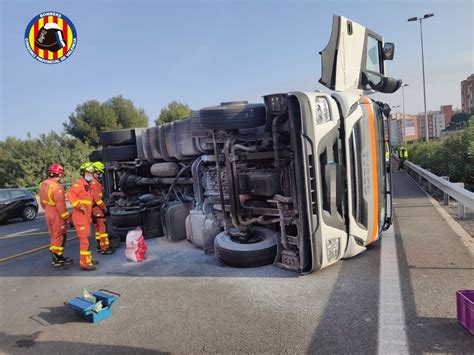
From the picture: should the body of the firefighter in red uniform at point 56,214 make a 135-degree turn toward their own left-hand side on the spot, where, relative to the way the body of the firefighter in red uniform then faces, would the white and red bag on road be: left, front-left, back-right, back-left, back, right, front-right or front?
back-left

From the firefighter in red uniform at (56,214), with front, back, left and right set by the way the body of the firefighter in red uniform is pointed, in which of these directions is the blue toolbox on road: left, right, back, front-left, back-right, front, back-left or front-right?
back-right

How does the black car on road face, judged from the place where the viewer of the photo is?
facing to the left of the viewer

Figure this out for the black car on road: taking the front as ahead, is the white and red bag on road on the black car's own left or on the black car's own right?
on the black car's own left

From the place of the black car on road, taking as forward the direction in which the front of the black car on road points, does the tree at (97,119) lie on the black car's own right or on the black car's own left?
on the black car's own right

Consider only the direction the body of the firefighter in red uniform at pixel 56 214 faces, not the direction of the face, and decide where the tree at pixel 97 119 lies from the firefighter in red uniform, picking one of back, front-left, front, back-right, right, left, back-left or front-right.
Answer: front-left

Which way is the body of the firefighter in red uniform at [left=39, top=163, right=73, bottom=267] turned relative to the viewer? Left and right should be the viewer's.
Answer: facing away from the viewer and to the right of the viewer
